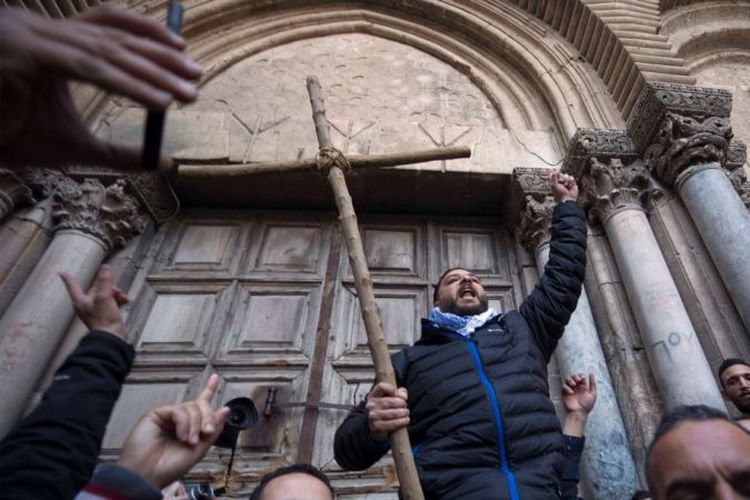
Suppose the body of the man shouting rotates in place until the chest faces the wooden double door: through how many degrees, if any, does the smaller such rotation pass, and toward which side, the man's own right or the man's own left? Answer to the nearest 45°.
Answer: approximately 135° to the man's own right

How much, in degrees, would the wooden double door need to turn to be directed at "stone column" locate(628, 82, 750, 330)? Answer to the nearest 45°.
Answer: approximately 45° to its left

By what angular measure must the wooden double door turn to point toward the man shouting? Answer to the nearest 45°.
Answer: approximately 45° to its left

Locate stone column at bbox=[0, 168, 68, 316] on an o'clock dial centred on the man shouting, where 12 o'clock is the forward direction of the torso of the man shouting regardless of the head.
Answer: The stone column is roughly at 3 o'clock from the man shouting.

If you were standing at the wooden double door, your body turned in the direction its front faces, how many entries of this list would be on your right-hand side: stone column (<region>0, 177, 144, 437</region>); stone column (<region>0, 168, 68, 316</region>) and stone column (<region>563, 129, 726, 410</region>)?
2

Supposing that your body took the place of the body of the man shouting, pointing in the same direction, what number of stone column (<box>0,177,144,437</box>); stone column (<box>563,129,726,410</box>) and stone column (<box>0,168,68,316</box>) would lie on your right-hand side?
2

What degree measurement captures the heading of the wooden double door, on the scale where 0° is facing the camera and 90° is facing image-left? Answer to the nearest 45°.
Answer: approximately 0°

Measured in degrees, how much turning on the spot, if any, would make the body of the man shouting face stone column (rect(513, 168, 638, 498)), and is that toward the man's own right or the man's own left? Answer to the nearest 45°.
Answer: approximately 135° to the man's own left

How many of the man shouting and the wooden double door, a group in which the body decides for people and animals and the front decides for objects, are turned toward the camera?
2

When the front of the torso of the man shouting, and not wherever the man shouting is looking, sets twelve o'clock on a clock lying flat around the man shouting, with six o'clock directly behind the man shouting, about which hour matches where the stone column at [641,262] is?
The stone column is roughly at 8 o'clock from the man shouting.
